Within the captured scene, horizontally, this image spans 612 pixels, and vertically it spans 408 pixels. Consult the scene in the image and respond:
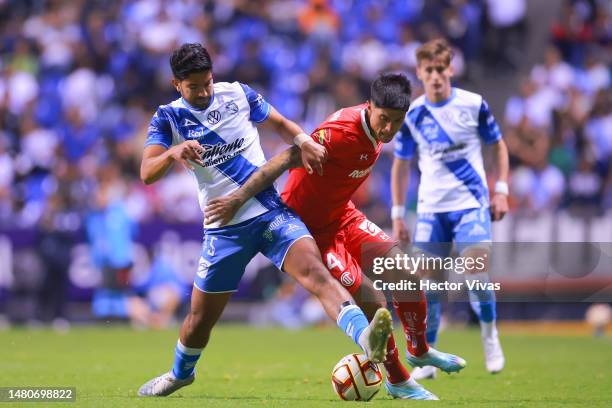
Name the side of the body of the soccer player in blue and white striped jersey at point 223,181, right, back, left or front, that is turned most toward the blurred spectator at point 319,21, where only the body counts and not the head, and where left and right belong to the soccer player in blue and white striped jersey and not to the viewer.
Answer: back

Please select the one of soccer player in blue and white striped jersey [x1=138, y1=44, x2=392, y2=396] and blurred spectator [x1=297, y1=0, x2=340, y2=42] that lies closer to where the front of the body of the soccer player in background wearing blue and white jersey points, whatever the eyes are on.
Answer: the soccer player in blue and white striped jersey

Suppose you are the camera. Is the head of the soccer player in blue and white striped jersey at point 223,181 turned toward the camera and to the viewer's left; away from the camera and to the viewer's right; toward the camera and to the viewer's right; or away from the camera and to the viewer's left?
toward the camera and to the viewer's right

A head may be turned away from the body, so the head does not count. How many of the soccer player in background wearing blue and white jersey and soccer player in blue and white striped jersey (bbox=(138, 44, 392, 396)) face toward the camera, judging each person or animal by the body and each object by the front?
2

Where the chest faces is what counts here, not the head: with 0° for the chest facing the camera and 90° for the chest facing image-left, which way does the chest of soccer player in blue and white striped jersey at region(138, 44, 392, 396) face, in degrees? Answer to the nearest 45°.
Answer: approximately 0°

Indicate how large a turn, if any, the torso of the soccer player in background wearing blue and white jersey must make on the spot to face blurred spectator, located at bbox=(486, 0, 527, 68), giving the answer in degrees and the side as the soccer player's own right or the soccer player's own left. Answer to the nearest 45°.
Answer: approximately 180°

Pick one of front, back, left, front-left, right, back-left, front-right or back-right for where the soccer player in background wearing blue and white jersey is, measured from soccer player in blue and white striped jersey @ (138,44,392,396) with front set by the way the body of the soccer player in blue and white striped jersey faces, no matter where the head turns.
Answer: back-left
